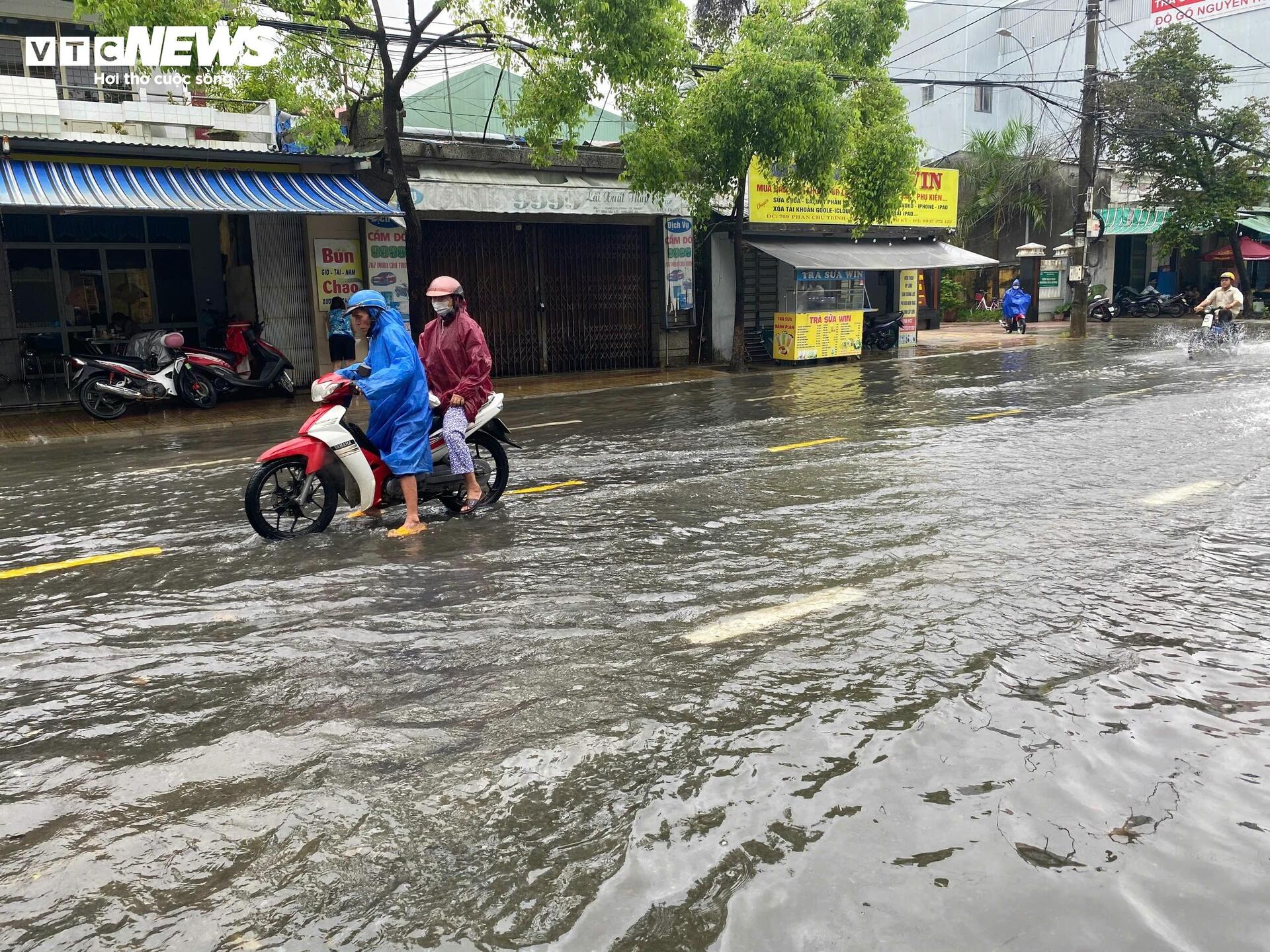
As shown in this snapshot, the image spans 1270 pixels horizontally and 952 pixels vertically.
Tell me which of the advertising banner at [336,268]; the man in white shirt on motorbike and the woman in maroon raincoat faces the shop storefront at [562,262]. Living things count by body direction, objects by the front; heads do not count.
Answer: the man in white shirt on motorbike

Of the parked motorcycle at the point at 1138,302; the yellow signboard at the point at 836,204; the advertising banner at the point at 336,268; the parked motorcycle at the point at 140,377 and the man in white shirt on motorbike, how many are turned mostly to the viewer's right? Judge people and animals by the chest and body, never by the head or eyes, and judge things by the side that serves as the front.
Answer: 1

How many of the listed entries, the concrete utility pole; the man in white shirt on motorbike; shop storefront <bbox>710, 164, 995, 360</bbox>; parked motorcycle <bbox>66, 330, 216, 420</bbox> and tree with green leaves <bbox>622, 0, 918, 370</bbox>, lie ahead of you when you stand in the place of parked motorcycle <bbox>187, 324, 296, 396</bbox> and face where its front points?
4

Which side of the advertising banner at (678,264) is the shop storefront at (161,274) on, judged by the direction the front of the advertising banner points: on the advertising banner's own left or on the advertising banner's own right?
on the advertising banner's own right

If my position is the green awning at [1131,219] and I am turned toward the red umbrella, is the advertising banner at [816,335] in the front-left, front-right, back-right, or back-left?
back-right

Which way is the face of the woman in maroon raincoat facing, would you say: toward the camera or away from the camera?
toward the camera

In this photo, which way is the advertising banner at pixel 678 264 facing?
toward the camera

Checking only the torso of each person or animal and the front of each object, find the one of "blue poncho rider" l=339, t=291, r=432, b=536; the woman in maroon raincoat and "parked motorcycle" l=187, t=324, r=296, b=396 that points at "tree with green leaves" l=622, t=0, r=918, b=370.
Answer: the parked motorcycle

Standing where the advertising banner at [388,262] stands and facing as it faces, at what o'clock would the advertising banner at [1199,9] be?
the advertising banner at [1199,9] is roughly at 8 o'clock from the advertising banner at [388,262].

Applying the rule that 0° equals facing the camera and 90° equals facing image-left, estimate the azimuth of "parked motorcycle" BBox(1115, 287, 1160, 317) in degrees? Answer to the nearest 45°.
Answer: approximately 90°

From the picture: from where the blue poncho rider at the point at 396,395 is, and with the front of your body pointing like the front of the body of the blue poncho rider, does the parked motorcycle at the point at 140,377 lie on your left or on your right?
on your right

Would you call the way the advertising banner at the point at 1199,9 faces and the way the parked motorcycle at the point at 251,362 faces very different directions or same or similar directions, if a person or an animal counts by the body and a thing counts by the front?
very different directions

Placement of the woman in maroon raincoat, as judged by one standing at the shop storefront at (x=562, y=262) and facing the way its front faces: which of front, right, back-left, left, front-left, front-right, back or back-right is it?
front

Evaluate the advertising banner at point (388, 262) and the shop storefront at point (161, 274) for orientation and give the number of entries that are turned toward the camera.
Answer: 2

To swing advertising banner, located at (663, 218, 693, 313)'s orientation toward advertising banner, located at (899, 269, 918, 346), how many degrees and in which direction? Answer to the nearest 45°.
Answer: approximately 135° to its left

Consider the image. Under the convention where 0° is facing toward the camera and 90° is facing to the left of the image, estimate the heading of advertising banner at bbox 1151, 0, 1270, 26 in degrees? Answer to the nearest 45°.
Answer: approximately 45°
